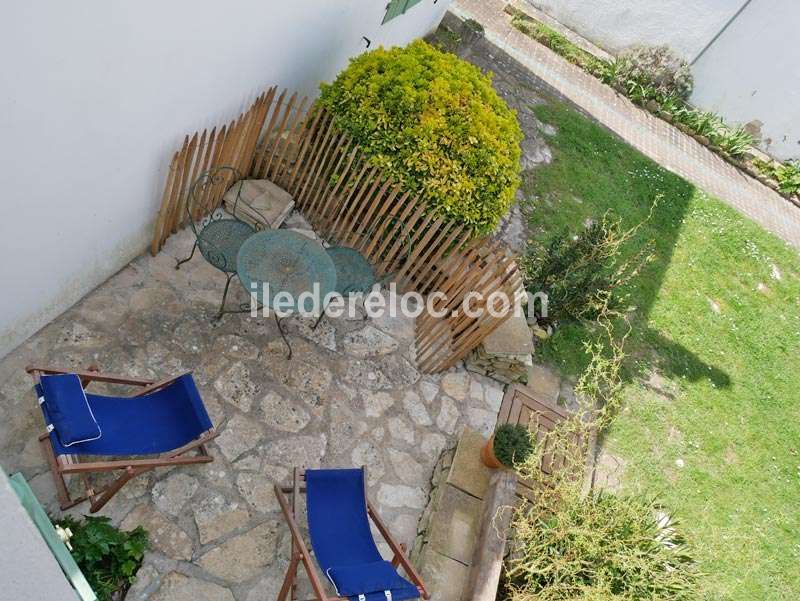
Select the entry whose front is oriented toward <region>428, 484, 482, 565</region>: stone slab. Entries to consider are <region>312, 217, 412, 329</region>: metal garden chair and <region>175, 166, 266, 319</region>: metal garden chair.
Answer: <region>175, 166, 266, 319</region>: metal garden chair

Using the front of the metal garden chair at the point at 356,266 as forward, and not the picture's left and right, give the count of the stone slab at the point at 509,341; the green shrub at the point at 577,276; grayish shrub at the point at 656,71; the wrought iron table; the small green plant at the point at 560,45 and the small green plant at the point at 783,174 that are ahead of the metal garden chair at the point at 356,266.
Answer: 1

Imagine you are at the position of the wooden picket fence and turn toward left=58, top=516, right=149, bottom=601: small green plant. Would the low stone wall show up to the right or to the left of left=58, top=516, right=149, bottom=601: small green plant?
left

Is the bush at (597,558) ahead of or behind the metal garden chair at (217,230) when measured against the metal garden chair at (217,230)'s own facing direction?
ahead

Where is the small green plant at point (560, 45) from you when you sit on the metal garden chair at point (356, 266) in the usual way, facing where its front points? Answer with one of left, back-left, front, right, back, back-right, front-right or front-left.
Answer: back-right

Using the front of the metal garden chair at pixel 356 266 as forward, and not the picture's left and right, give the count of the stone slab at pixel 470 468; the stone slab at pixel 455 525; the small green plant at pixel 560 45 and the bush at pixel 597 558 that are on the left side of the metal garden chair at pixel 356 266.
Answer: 3

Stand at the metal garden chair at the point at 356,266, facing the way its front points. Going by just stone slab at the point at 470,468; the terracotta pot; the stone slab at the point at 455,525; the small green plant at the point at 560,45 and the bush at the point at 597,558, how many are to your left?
4

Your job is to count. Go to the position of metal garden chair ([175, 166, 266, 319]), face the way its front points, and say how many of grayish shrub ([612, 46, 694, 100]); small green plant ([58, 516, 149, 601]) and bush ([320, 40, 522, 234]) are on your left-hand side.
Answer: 2

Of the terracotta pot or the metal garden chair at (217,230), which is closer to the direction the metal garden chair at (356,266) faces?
the metal garden chair

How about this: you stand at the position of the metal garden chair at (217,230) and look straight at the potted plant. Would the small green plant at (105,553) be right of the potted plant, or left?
right

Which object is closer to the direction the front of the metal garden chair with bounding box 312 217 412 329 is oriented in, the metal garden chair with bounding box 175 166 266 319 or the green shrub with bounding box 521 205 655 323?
the metal garden chair

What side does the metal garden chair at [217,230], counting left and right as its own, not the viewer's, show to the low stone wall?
front

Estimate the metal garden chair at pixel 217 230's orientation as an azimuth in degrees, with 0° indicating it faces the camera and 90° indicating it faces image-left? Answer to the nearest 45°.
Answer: approximately 315°

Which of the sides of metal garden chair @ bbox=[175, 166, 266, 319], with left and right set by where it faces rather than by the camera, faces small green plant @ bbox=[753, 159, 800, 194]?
left

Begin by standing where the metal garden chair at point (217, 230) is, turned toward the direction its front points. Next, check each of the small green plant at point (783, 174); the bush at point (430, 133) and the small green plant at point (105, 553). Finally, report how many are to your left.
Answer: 2

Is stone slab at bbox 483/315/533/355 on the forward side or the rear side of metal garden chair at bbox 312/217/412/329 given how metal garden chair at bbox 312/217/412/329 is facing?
on the rear side

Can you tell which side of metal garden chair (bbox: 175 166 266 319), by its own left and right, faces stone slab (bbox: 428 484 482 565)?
front

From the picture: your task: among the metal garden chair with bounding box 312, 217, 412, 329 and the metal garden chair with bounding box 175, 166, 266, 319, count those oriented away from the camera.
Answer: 0

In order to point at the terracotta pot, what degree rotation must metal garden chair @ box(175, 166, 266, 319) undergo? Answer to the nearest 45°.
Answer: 0° — it already faces it

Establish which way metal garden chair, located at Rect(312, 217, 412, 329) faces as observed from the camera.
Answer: facing the viewer and to the left of the viewer
